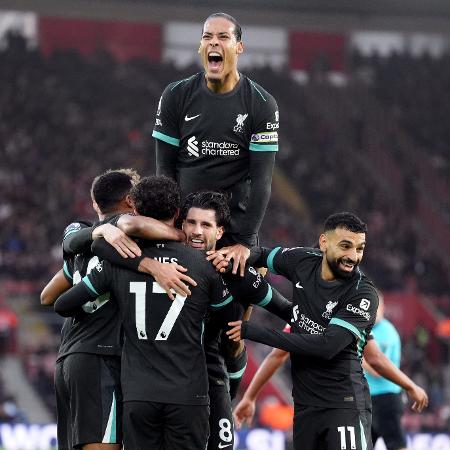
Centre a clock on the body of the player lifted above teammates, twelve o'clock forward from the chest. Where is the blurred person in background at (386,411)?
The blurred person in background is roughly at 7 o'clock from the player lifted above teammates.

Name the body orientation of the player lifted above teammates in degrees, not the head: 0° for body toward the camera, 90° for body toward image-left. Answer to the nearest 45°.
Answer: approximately 0°
